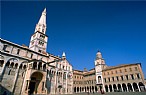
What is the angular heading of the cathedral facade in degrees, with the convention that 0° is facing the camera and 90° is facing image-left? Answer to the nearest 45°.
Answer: approximately 315°
